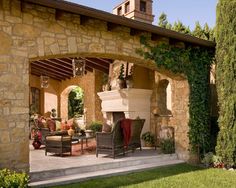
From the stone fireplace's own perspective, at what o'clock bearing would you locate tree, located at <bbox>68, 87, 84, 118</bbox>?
The tree is roughly at 4 o'clock from the stone fireplace.

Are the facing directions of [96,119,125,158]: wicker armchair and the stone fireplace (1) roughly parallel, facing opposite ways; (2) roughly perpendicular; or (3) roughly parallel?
roughly perpendicular

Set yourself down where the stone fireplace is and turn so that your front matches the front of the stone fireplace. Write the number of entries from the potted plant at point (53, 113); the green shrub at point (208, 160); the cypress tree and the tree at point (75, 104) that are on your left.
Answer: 2

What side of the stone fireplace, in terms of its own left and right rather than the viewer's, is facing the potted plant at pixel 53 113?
right

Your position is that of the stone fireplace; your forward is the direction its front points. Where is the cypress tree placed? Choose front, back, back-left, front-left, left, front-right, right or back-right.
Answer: left

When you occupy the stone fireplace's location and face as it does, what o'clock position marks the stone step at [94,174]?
The stone step is roughly at 11 o'clock from the stone fireplace.

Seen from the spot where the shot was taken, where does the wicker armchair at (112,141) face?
facing away from the viewer and to the left of the viewer

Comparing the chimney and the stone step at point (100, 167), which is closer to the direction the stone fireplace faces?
the stone step

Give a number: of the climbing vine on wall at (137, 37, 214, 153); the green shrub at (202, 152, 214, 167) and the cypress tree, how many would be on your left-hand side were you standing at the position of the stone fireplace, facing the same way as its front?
3
